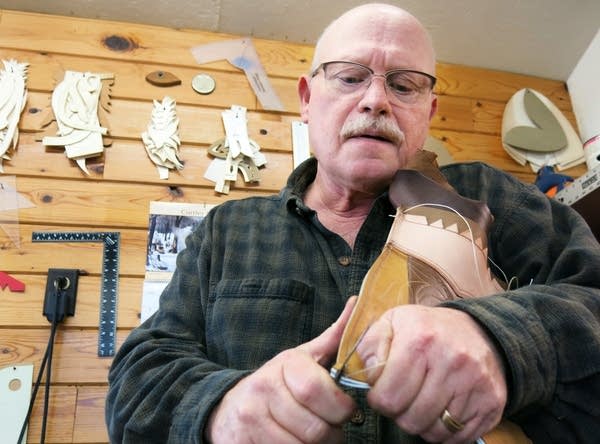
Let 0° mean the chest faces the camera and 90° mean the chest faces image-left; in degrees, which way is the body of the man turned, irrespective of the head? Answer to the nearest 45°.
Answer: approximately 0°

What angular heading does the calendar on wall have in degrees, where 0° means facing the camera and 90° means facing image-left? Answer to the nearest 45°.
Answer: approximately 0°

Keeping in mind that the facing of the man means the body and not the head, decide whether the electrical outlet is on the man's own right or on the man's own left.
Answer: on the man's own right

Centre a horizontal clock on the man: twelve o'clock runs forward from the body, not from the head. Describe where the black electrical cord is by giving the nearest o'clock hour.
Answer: The black electrical cord is roughly at 4 o'clock from the man.

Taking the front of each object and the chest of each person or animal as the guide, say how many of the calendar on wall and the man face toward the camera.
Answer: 2

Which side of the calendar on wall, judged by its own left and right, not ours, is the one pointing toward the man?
front
